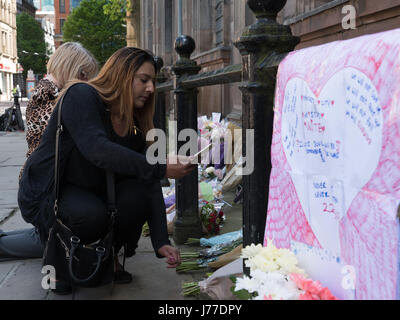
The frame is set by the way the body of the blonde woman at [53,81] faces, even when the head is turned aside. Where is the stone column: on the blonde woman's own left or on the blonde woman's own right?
on the blonde woman's own left

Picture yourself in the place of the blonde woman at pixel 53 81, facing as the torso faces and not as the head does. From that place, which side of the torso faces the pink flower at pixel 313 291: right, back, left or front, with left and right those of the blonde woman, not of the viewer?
right

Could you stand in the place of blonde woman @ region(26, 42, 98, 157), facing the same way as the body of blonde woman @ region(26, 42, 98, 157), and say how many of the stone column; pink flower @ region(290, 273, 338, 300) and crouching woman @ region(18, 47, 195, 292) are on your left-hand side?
1

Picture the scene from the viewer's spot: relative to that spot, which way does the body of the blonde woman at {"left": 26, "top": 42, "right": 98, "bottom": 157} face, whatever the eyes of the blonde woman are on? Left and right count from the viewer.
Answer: facing to the right of the viewer

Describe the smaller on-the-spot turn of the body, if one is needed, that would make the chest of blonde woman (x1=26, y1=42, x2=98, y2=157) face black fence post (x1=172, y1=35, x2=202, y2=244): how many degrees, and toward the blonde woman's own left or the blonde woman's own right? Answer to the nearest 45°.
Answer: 0° — they already face it

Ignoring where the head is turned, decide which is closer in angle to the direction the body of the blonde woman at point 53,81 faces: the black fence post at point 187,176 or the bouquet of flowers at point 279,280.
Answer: the black fence post
